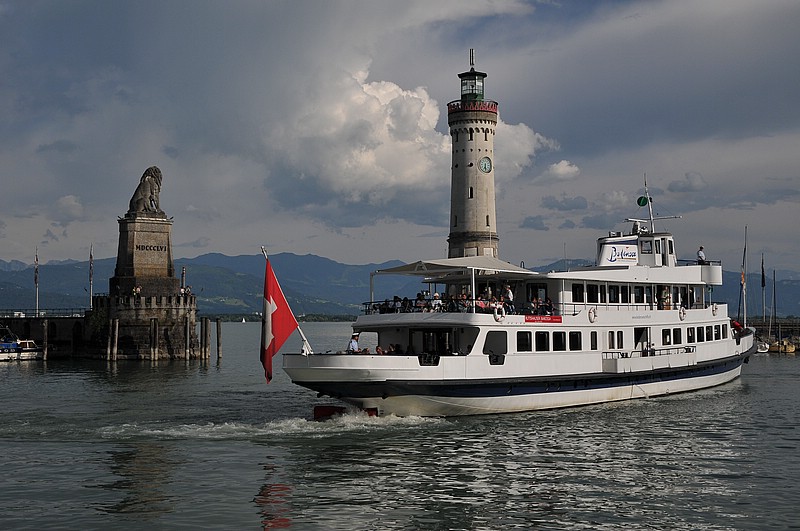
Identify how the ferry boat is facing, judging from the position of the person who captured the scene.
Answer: facing away from the viewer and to the right of the viewer

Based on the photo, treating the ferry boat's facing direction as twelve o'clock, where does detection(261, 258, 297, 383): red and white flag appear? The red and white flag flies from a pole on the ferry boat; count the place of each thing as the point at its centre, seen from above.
The red and white flag is roughly at 6 o'clock from the ferry boat.
